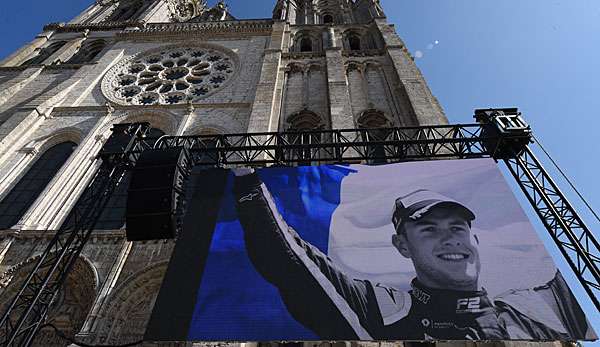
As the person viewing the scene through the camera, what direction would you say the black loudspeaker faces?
facing the viewer and to the left of the viewer

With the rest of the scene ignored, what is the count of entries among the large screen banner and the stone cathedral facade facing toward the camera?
2

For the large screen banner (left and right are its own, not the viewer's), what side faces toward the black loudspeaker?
right

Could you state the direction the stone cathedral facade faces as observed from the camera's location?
facing the viewer

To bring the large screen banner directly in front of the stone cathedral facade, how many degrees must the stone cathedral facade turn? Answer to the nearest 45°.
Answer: approximately 45° to its left

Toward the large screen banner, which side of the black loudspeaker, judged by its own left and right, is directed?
left
